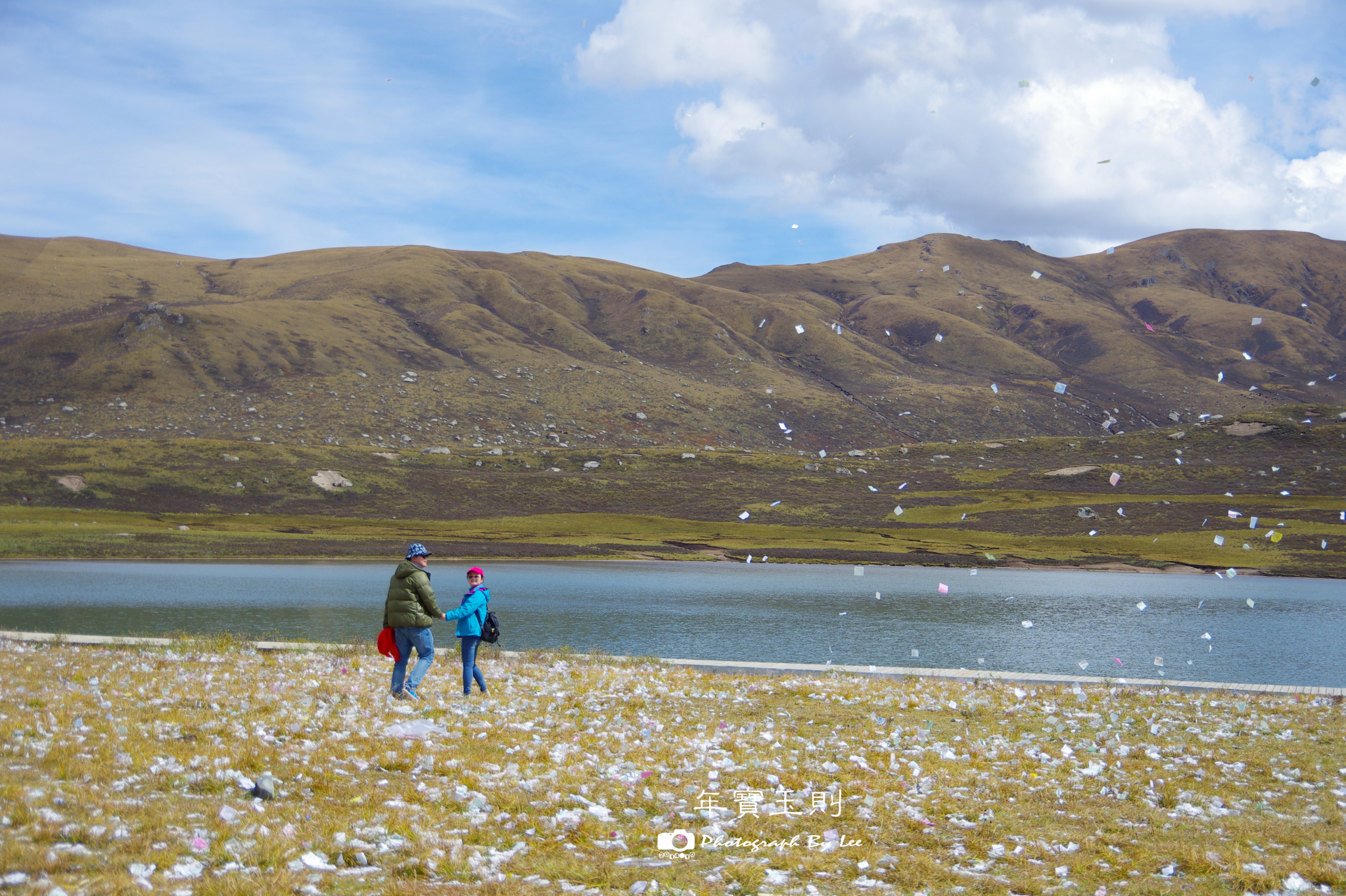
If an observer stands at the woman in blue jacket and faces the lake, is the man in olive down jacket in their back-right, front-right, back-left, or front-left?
back-left

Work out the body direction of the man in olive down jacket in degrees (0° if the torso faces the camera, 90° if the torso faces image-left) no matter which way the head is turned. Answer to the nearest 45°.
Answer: approximately 225°

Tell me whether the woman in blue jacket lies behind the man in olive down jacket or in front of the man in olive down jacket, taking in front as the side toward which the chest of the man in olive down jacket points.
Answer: in front

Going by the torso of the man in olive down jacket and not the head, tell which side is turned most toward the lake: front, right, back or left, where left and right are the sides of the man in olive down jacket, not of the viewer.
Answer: front
